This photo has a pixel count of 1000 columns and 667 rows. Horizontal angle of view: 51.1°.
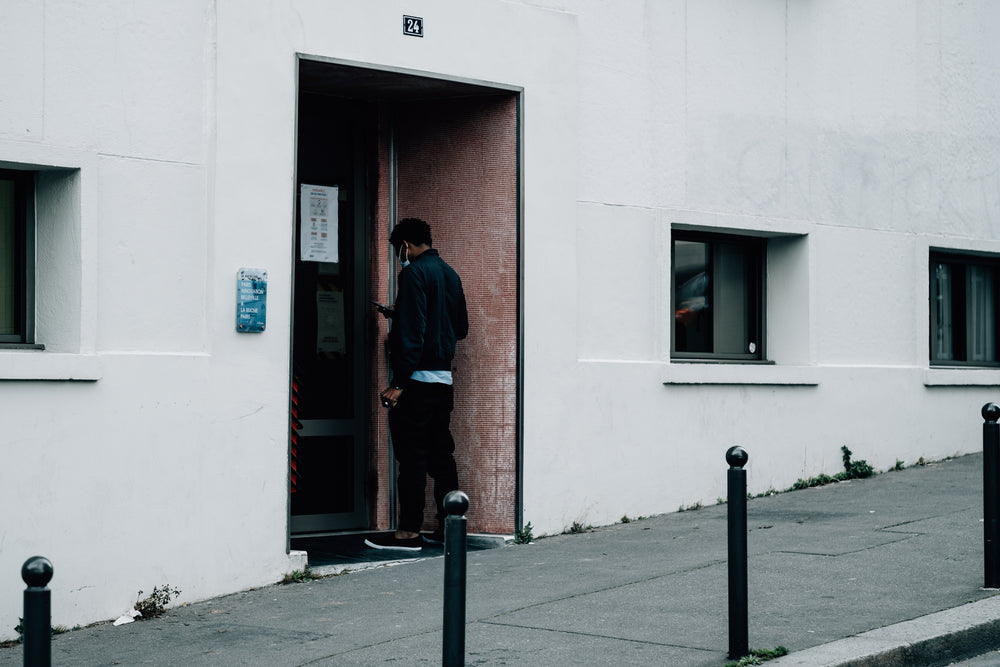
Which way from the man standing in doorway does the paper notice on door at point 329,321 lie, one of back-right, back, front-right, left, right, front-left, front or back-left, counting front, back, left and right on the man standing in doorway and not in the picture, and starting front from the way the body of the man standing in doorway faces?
front

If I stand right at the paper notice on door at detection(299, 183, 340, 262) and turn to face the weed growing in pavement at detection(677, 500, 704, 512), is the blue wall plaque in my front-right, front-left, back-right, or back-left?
back-right

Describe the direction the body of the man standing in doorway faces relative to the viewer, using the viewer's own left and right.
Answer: facing away from the viewer and to the left of the viewer

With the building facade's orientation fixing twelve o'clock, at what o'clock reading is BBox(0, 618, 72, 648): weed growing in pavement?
The weed growing in pavement is roughly at 3 o'clock from the building facade.

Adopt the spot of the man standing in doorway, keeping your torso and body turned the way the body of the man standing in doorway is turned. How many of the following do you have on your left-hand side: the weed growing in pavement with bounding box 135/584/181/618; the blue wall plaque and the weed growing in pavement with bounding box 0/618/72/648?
3

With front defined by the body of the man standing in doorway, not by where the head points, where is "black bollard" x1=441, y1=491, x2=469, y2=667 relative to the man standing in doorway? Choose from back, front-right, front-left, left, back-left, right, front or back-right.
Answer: back-left

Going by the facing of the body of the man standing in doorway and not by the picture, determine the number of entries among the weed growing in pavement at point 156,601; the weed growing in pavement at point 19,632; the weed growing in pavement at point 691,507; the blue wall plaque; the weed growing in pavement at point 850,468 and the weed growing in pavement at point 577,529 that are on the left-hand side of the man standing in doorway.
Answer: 3

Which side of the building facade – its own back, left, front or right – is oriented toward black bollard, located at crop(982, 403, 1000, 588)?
left

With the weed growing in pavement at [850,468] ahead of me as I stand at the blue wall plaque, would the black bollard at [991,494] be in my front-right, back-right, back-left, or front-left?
front-right

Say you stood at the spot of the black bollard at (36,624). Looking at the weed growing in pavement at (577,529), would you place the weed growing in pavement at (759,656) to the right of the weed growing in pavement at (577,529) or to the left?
right

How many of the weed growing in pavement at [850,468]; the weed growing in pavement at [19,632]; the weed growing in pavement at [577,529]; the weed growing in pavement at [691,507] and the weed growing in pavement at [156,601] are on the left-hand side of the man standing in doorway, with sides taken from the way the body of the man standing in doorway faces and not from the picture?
2

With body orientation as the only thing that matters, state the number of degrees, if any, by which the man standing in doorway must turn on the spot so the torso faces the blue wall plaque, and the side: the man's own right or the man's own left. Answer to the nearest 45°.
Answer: approximately 90° to the man's own left

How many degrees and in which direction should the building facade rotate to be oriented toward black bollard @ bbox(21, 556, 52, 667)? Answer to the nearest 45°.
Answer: approximately 45° to its right

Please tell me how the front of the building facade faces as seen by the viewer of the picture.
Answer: facing the viewer and to the right of the viewer

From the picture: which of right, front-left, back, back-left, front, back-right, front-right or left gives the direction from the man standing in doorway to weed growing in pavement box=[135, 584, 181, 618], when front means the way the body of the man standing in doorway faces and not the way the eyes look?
left
